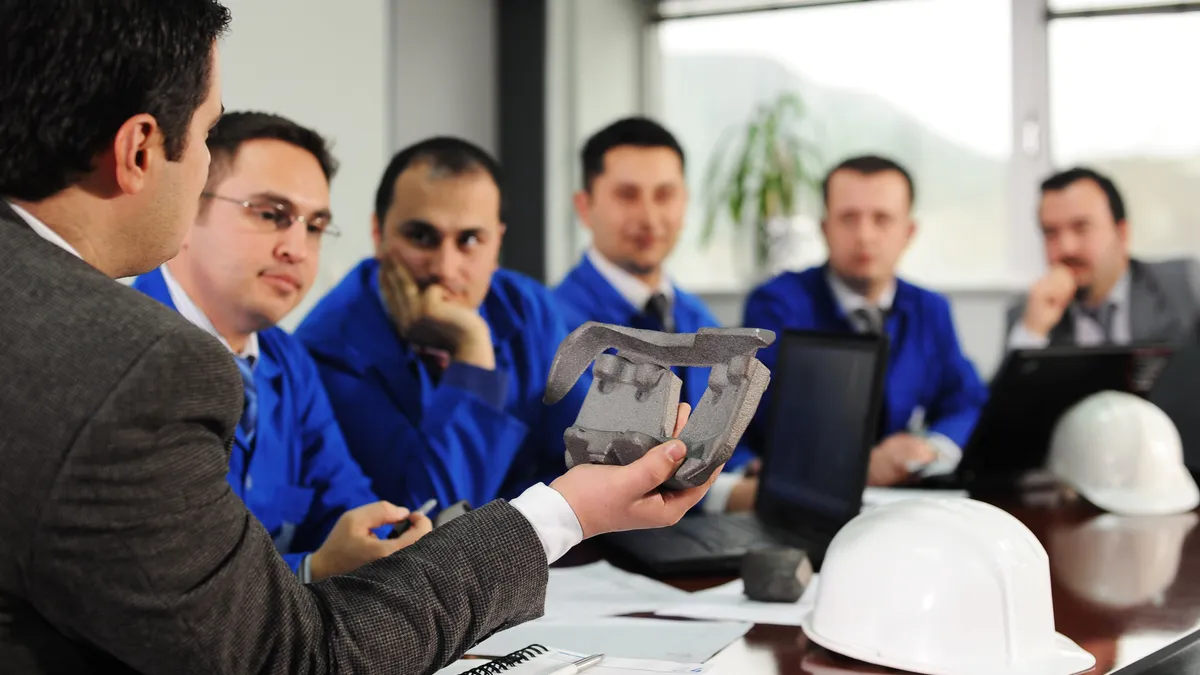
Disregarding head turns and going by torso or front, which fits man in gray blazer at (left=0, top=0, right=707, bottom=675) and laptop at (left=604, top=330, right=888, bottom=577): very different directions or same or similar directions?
very different directions

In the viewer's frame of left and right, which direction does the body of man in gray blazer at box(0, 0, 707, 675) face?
facing away from the viewer and to the right of the viewer

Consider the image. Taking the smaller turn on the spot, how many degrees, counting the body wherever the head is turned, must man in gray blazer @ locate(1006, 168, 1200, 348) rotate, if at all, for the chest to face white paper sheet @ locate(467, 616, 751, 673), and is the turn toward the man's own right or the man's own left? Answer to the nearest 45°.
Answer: approximately 45° to the man's own left

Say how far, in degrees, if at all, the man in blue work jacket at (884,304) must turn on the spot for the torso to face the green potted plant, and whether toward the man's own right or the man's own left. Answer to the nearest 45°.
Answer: approximately 180°

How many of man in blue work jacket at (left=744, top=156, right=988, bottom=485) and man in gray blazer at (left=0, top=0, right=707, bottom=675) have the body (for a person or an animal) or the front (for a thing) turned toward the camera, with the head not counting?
1

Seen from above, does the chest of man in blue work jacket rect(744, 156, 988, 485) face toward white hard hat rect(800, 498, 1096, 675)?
yes

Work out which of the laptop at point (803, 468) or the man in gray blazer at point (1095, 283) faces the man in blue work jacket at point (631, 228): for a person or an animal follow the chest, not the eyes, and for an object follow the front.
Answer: the man in gray blazer

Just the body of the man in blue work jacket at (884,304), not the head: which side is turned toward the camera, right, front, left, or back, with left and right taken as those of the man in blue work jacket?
front

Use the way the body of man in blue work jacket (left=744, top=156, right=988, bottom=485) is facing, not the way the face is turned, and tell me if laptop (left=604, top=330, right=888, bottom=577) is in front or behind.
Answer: in front

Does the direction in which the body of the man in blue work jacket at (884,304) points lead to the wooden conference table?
yes

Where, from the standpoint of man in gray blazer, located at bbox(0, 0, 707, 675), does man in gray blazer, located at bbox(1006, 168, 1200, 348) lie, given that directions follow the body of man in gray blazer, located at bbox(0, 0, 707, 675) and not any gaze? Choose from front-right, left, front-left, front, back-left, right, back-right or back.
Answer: front

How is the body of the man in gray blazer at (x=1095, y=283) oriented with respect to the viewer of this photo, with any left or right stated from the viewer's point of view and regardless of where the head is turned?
facing the viewer and to the left of the viewer

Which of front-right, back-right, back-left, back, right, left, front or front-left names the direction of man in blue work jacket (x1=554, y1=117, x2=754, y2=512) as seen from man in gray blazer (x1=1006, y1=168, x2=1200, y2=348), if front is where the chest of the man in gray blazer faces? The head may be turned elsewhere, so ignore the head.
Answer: front

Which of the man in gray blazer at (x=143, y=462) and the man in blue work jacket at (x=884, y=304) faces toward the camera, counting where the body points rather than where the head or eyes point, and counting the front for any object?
the man in blue work jacket

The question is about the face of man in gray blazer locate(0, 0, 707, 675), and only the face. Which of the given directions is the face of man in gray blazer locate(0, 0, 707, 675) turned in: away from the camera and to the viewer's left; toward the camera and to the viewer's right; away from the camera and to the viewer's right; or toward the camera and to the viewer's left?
away from the camera and to the viewer's right

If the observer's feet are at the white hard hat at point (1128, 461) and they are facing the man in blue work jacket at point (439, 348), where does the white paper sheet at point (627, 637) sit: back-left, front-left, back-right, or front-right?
front-left

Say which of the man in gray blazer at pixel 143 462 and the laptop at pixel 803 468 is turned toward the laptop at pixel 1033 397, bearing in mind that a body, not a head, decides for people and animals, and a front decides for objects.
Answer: the man in gray blazer
